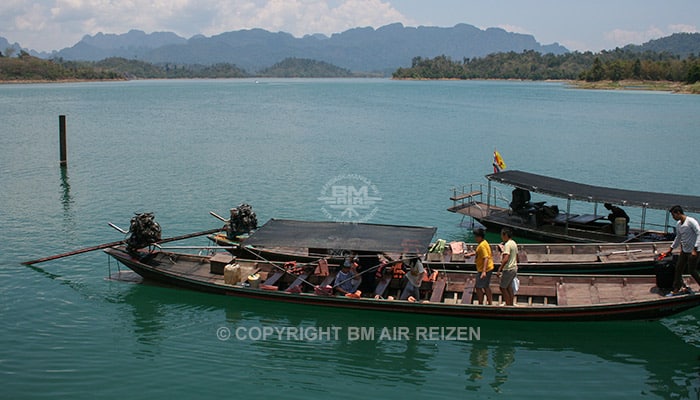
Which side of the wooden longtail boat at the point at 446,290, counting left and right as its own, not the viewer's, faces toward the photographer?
right
